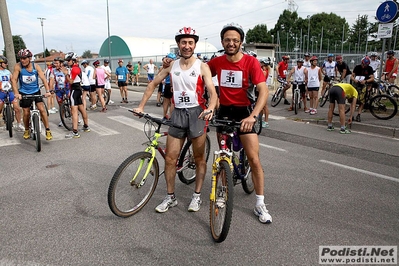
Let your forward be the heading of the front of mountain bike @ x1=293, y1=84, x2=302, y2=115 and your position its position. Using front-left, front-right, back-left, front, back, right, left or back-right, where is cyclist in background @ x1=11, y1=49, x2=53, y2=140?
front-right

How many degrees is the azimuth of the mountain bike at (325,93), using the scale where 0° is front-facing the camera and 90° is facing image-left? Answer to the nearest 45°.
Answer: approximately 45°

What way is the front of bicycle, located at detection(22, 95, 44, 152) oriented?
toward the camera

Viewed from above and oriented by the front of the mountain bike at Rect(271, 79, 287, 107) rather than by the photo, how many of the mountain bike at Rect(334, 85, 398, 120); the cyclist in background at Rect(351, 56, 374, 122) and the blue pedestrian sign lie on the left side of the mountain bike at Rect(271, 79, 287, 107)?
3

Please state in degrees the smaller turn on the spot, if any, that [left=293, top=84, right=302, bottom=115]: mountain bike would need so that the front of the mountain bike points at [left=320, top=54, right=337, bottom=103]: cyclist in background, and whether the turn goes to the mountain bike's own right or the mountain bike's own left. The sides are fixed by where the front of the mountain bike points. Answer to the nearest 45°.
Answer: approximately 135° to the mountain bike's own left

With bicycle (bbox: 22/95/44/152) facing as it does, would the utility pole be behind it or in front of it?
behind

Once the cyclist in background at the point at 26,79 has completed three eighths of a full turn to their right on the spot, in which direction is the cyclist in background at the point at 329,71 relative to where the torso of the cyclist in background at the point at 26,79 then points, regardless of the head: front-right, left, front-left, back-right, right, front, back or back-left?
back-right

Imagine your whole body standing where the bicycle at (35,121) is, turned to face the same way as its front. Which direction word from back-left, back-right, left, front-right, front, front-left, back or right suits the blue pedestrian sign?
left

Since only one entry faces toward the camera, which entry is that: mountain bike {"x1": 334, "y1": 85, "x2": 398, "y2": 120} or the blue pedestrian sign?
the blue pedestrian sign

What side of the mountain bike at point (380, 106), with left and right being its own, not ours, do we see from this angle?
left

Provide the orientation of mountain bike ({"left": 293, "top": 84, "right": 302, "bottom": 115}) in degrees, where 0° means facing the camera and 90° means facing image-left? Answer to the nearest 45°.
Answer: approximately 0°

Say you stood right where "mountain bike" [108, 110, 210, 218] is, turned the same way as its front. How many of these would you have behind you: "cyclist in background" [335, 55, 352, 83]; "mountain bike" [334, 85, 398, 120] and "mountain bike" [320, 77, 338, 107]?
3

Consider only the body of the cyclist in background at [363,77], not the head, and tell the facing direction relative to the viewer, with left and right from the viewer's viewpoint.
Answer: facing the viewer

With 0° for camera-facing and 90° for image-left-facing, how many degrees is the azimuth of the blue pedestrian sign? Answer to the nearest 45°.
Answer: approximately 0°

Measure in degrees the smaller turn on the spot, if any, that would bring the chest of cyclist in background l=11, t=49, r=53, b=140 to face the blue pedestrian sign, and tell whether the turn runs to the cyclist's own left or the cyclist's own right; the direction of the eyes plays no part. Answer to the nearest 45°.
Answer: approximately 90° to the cyclist's own left

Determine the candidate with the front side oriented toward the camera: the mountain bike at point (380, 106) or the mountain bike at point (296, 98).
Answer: the mountain bike at point (296, 98)

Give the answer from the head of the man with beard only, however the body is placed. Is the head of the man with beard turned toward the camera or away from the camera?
toward the camera
